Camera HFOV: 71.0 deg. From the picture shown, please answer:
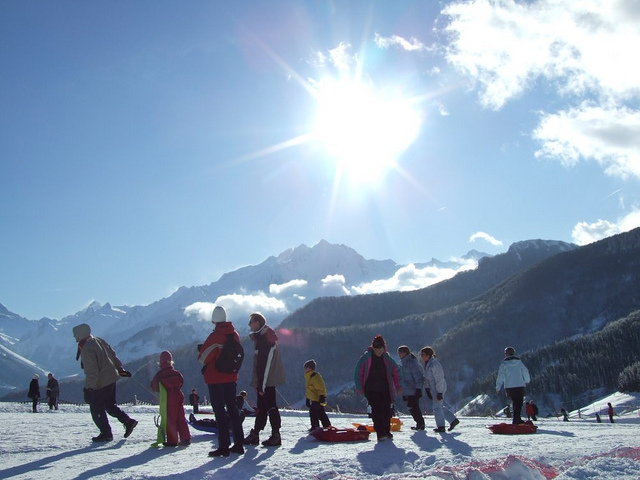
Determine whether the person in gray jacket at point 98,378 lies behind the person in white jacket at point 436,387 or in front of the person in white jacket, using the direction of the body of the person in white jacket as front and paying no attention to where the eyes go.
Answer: in front

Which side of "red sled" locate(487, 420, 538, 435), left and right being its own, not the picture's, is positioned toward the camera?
left

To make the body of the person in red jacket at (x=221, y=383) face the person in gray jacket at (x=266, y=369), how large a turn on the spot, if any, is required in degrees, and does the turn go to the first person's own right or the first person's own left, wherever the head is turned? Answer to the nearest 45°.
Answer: approximately 90° to the first person's own right

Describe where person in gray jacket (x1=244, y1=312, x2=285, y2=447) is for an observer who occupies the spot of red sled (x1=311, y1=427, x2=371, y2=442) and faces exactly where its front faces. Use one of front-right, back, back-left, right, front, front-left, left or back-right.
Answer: front-left

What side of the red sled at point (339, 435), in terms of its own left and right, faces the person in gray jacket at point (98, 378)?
front

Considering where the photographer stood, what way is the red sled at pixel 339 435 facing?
facing to the left of the viewer
